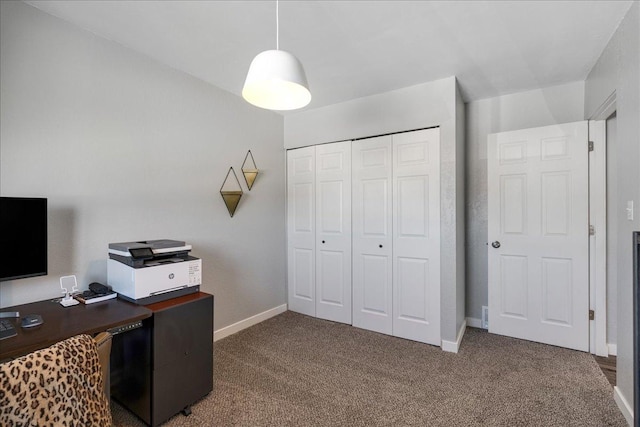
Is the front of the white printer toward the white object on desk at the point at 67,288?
no

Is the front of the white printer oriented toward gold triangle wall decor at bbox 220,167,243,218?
no

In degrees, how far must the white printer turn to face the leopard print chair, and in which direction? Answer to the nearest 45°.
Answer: approximately 45° to its right

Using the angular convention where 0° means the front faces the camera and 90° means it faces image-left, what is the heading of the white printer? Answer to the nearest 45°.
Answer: approximately 315°

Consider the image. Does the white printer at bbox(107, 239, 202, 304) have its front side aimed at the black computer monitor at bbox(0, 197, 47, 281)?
no

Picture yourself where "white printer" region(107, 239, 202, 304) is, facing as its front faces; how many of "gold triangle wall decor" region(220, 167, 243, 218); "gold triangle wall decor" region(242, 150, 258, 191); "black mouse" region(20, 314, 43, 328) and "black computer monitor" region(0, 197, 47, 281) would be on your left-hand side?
2

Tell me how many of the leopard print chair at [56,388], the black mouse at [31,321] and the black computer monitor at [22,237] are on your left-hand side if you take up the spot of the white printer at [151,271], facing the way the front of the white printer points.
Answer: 0

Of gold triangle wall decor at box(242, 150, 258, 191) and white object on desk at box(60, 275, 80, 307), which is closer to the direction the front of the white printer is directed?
the gold triangle wall decor

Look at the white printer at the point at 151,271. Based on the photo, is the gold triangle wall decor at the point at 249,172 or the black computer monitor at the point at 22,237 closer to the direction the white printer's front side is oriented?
the gold triangle wall decor

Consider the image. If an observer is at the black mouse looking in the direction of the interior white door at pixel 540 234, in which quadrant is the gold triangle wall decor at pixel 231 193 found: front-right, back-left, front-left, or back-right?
front-left

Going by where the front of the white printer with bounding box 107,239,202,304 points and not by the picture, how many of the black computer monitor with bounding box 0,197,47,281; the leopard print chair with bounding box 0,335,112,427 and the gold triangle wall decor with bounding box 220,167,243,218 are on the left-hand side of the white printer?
1

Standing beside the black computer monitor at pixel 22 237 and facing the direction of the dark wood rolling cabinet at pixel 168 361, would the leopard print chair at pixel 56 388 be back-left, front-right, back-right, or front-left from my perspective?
front-right

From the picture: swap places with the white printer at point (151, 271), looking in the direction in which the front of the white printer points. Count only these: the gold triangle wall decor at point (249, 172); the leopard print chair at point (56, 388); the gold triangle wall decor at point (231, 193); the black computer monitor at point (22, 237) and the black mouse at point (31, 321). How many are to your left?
2
